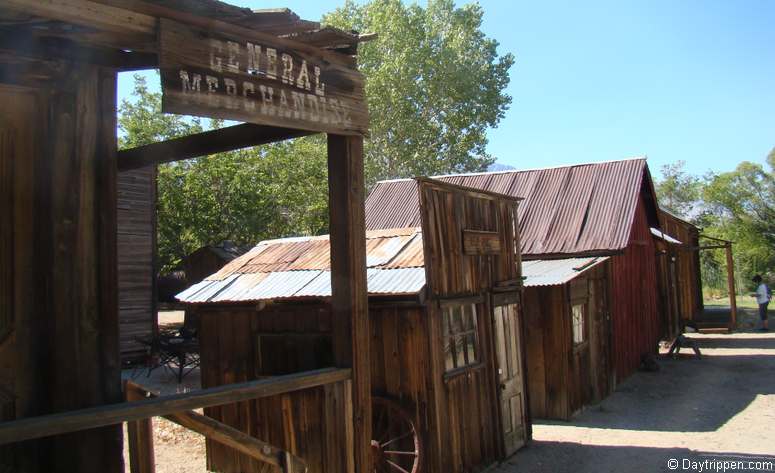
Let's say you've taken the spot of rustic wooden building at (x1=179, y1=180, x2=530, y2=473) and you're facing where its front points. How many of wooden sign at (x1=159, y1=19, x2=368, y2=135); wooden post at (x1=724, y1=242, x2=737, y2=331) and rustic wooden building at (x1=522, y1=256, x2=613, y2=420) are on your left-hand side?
2

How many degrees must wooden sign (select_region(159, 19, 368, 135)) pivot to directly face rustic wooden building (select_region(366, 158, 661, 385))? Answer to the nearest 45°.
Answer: approximately 90° to its left

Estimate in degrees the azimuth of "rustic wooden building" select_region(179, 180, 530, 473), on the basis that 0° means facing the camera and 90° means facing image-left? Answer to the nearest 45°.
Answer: approximately 315°

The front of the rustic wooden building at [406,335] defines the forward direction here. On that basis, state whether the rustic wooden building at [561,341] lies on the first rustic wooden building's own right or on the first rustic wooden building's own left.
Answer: on the first rustic wooden building's own left

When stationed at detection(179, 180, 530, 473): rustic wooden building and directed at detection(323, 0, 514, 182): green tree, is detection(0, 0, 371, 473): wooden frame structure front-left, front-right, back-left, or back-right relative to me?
back-left

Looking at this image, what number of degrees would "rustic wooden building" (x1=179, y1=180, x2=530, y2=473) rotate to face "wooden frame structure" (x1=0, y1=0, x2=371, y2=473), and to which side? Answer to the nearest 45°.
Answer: approximately 90° to its right

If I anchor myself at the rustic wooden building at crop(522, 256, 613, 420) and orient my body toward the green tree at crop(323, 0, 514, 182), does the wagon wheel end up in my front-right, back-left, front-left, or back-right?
back-left

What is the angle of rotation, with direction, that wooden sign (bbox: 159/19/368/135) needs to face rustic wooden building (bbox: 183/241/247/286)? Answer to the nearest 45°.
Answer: approximately 135° to its left

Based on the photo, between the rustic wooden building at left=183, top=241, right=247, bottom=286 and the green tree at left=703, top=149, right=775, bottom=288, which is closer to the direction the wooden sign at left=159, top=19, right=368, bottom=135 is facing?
the green tree
